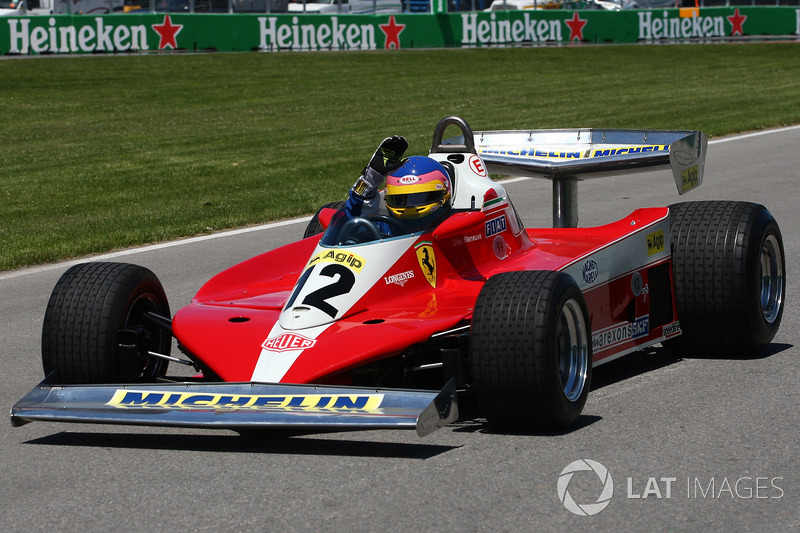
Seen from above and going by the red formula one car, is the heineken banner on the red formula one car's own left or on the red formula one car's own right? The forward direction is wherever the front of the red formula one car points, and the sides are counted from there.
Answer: on the red formula one car's own right

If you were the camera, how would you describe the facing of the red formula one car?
facing the viewer and to the left of the viewer

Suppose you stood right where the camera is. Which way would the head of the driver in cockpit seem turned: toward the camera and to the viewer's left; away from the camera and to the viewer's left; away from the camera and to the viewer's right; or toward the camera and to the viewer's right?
toward the camera and to the viewer's left
